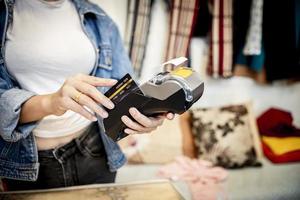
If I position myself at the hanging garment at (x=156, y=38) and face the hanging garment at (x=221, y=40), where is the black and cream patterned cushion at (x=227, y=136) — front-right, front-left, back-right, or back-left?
front-right

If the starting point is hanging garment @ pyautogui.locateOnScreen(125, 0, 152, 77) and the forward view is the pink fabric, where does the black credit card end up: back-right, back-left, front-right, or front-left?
front-right

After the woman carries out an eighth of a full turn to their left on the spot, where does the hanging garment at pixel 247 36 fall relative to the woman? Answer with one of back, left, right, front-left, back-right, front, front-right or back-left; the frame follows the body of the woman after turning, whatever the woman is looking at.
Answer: front-left

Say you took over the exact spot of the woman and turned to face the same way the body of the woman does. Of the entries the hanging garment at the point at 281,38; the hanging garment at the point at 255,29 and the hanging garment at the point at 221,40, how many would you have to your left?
3

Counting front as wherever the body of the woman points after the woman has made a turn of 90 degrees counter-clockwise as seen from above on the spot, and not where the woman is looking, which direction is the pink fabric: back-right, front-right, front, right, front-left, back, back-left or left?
front

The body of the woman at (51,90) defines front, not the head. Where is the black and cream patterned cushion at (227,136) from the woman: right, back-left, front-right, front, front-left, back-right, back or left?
left

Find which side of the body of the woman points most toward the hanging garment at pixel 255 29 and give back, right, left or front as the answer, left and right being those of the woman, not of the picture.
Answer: left

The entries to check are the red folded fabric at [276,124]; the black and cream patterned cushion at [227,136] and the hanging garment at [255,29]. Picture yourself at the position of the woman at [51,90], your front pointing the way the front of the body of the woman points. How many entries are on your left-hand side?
3

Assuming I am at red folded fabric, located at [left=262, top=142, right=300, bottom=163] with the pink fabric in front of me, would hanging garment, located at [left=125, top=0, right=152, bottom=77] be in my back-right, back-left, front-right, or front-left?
front-right

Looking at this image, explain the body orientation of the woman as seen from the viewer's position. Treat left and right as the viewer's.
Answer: facing the viewer and to the right of the viewer
